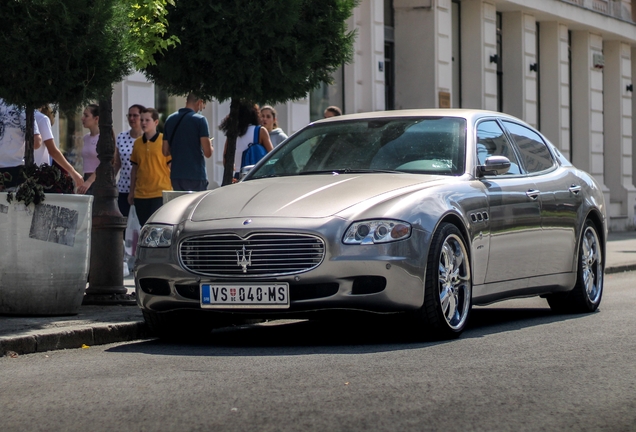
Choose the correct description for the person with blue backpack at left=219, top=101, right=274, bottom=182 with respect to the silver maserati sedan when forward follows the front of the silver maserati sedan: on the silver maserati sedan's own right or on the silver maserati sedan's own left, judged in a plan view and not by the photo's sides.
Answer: on the silver maserati sedan's own right

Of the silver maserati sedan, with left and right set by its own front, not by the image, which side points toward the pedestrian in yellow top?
right

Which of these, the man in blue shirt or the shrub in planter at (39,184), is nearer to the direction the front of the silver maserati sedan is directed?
the shrub in planter

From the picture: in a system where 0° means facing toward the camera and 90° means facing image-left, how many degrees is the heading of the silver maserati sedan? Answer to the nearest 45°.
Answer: approximately 45°

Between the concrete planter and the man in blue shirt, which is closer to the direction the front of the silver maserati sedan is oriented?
the concrete planter

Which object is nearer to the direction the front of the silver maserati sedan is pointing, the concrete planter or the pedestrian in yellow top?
the concrete planter
